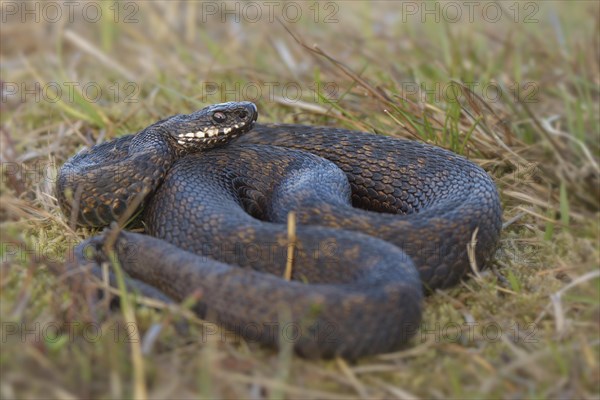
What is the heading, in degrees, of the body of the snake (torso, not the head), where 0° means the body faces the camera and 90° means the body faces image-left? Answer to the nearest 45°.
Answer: approximately 270°
